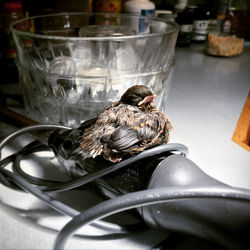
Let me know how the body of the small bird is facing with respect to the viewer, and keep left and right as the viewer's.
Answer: facing to the right of the viewer

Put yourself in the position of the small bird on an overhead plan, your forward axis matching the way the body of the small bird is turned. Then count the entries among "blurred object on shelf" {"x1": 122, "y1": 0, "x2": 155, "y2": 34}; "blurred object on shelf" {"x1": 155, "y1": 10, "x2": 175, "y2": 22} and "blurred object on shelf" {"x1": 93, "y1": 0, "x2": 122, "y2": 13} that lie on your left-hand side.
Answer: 3

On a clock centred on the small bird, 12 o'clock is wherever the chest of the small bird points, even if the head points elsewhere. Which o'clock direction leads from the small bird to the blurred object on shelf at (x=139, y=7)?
The blurred object on shelf is roughly at 9 o'clock from the small bird.

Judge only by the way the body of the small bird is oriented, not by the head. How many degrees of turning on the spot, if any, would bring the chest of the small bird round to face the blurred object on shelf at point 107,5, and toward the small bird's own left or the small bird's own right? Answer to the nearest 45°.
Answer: approximately 90° to the small bird's own left

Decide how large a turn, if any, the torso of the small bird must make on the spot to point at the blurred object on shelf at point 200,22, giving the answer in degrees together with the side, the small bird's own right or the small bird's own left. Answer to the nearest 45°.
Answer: approximately 90° to the small bird's own left

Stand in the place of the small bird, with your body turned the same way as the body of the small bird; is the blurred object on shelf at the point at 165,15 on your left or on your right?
on your left

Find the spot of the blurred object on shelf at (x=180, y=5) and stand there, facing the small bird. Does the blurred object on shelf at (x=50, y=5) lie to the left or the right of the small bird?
right

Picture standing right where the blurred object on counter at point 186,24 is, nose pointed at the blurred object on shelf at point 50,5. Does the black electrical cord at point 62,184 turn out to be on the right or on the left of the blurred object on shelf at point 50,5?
left

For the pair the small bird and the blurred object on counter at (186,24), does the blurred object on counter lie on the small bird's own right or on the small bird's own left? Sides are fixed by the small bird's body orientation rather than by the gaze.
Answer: on the small bird's own left

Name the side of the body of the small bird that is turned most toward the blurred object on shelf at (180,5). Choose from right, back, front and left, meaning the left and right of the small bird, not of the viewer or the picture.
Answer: left
